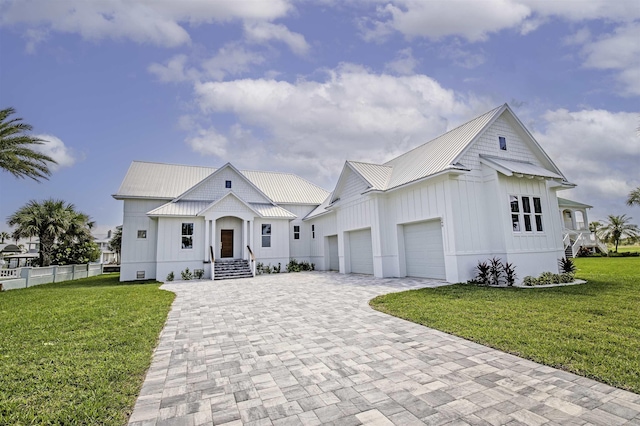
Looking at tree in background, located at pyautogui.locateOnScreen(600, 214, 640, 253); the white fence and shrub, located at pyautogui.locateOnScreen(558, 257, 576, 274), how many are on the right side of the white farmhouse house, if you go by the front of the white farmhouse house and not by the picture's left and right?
1

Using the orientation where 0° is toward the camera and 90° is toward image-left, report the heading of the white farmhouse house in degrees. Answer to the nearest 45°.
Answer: approximately 0°

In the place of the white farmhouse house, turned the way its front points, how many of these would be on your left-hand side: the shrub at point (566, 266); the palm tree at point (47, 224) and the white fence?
1

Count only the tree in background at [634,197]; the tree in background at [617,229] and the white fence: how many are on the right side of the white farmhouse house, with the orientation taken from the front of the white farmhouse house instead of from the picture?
1

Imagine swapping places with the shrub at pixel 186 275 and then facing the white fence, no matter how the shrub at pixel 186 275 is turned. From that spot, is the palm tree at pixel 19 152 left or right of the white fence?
left

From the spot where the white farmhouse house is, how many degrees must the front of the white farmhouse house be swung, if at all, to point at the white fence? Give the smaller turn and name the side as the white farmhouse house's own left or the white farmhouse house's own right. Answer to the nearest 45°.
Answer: approximately 90° to the white farmhouse house's own right

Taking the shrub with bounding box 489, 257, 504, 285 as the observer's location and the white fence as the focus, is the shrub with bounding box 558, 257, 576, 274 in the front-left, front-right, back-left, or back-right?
back-right

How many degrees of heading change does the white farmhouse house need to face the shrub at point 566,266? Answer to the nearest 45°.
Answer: approximately 90° to its left

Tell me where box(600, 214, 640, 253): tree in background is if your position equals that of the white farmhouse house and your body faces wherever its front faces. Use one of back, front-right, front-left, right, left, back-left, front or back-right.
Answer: back-left
